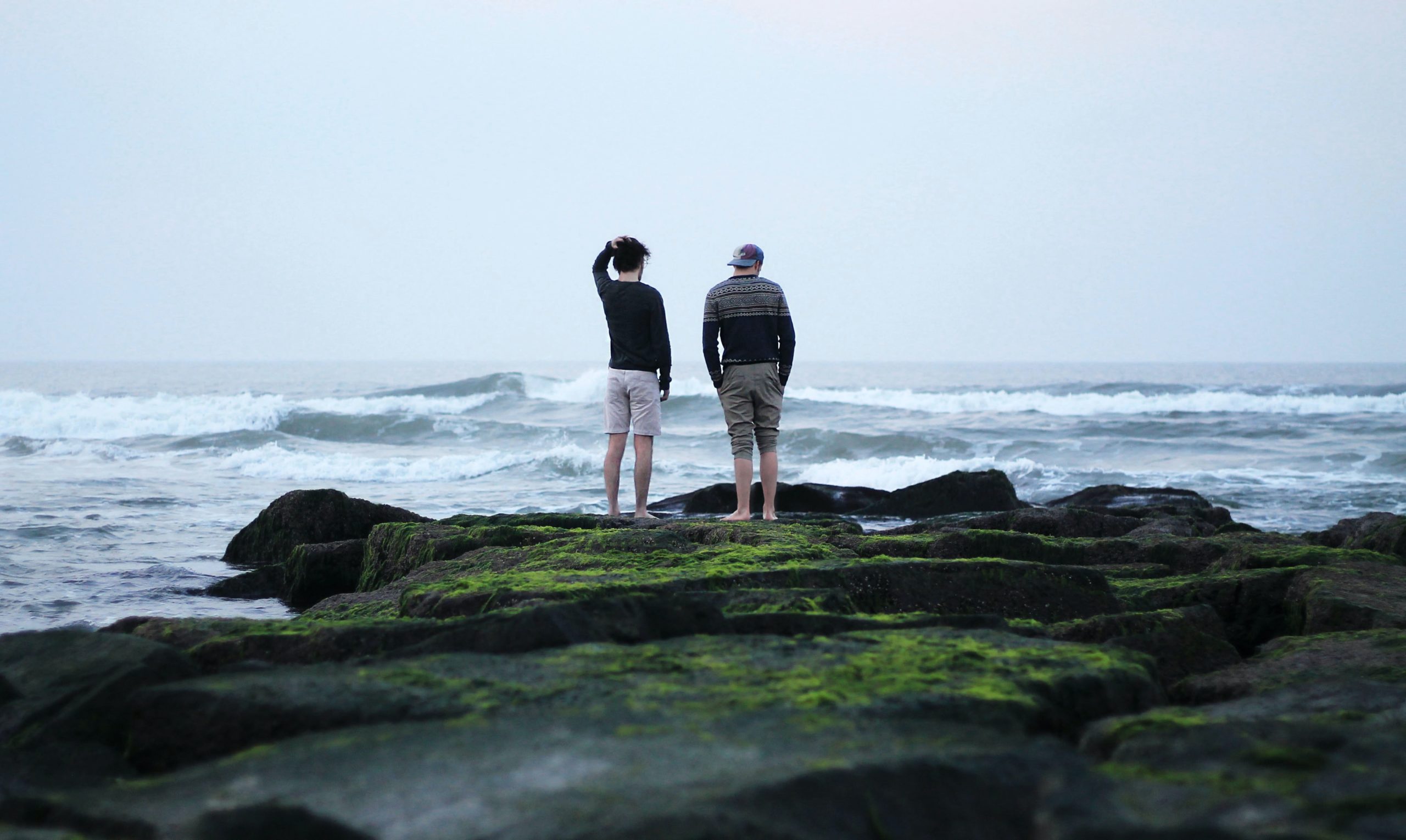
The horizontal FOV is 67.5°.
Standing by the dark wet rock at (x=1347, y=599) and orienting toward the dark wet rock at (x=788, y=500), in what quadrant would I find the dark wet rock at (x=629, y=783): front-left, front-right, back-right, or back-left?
back-left

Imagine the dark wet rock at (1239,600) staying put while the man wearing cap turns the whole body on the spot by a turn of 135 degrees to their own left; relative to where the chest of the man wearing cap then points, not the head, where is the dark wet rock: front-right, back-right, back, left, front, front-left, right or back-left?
left

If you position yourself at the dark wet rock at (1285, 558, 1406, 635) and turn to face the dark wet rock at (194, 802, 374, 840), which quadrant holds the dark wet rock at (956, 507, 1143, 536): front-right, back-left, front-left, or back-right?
back-right

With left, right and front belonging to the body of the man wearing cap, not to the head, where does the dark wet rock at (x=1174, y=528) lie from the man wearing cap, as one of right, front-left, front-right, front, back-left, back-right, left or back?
right

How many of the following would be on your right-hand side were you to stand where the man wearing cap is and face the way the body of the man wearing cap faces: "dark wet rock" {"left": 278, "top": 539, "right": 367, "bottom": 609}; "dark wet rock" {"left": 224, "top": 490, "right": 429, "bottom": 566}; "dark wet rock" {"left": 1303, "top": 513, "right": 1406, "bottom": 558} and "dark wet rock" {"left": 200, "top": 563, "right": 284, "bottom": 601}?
1

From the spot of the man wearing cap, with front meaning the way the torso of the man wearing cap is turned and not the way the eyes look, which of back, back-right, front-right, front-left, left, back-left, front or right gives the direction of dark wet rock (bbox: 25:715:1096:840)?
back

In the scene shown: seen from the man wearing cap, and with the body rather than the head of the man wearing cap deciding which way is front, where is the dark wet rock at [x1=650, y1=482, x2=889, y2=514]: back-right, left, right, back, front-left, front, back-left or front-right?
front

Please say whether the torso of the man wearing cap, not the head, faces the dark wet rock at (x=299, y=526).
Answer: no

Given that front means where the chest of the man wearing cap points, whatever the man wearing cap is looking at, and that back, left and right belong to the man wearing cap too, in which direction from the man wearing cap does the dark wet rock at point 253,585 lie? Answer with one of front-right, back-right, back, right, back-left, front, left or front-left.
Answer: left

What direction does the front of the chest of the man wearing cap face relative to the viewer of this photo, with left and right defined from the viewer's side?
facing away from the viewer

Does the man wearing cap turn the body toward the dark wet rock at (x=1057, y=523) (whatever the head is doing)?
no

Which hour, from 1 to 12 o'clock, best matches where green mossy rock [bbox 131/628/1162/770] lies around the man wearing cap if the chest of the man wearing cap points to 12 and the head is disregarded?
The green mossy rock is roughly at 6 o'clock from the man wearing cap.

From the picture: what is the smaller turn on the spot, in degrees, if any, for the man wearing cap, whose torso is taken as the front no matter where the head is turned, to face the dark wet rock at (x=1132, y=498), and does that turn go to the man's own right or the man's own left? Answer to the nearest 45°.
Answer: approximately 45° to the man's own right

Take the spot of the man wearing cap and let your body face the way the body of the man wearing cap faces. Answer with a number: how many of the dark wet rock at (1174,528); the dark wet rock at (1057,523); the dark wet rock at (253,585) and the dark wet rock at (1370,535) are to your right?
3

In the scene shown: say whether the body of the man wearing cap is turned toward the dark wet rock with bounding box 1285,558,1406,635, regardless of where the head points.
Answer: no

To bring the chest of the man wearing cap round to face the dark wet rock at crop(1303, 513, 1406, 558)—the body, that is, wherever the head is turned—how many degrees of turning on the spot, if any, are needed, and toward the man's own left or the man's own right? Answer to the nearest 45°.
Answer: approximately 90° to the man's own right

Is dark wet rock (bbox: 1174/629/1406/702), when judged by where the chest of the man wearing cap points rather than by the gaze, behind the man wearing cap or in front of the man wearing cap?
behind
